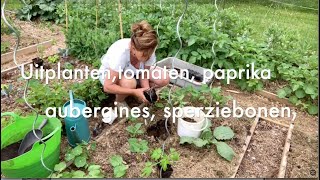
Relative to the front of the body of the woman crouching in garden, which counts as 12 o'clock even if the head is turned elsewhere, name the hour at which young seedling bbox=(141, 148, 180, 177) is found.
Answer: The young seedling is roughly at 1 o'clock from the woman crouching in garden.

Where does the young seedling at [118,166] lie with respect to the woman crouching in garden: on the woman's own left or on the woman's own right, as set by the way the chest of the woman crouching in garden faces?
on the woman's own right

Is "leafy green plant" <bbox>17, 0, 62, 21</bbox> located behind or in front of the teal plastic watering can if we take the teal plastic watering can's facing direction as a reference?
behind

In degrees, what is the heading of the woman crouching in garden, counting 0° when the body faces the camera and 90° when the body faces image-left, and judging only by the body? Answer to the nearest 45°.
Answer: approximately 315°
